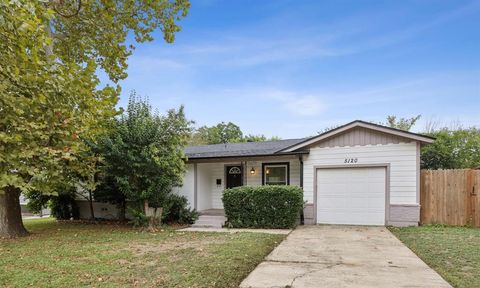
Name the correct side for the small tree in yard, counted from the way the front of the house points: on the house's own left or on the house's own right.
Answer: on the house's own right

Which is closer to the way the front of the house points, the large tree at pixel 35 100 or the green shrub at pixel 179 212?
the large tree

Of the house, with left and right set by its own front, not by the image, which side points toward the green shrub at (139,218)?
right

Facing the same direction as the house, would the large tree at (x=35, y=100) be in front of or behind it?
in front

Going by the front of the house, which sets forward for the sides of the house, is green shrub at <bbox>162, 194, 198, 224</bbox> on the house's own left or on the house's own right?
on the house's own right

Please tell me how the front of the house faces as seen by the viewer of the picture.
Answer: facing the viewer

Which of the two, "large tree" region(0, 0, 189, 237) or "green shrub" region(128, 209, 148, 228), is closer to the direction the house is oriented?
the large tree
